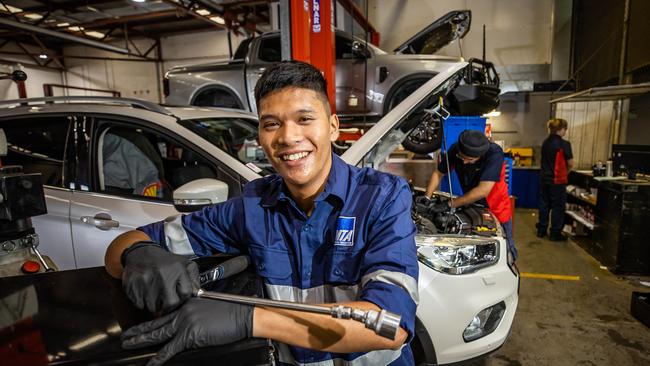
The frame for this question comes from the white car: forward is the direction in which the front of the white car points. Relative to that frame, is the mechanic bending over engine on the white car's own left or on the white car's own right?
on the white car's own left

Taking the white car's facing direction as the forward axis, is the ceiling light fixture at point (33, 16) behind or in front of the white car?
behind

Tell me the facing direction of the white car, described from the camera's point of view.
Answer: facing the viewer and to the right of the viewer

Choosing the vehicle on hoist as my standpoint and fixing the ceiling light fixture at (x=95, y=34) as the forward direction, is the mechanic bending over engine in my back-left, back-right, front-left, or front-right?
back-left

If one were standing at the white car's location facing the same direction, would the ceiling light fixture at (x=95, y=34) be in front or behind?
behind

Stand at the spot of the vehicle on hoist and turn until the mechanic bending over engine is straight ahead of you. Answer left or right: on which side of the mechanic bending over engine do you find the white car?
right

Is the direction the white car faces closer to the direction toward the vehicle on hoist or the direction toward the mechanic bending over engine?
the mechanic bending over engine

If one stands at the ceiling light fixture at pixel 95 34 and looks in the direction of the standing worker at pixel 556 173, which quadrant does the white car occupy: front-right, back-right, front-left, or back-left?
front-right

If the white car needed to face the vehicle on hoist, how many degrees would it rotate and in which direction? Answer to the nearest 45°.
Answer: approximately 90° to its left

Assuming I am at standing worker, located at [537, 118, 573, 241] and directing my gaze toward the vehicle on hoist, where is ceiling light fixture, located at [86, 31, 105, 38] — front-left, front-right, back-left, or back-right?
front-right

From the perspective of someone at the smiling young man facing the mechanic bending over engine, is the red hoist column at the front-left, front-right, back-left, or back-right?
front-left

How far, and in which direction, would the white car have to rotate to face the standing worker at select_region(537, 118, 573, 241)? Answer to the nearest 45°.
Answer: approximately 90° to its left

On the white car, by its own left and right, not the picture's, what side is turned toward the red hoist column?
left
